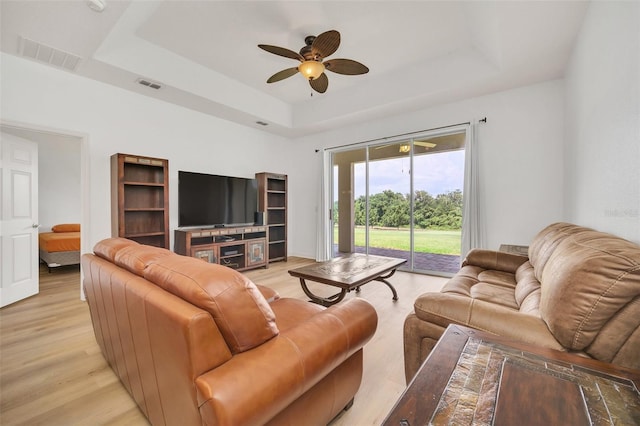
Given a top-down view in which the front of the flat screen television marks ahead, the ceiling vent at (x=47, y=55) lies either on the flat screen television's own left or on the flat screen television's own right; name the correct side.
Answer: on the flat screen television's own right

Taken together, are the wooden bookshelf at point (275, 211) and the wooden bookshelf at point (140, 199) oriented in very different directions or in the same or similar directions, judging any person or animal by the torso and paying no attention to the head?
same or similar directions

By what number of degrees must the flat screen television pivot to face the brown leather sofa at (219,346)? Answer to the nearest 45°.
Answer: approximately 45° to its right

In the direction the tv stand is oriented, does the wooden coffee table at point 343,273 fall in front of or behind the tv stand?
in front

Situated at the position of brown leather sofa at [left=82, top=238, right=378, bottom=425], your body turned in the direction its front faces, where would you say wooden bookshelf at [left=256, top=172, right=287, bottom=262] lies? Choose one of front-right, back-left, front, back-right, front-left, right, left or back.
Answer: front-left

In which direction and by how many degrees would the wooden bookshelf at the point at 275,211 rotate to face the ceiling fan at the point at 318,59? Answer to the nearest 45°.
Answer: approximately 45° to its right

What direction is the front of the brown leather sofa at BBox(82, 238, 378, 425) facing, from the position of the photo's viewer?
facing away from the viewer and to the right of the viewer

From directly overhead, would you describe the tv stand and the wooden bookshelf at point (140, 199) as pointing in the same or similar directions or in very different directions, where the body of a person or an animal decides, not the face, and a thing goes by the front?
same or similar directions

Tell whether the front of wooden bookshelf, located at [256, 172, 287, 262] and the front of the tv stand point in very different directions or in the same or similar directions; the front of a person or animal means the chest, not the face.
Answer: same or similar directions

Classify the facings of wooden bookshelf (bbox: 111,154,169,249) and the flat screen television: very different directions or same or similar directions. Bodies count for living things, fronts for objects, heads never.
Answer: same or similar directions

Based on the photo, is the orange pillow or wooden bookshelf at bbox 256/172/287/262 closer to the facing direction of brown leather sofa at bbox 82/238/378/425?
the wooden bookshelf

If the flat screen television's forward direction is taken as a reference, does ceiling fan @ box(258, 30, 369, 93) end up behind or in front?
in front

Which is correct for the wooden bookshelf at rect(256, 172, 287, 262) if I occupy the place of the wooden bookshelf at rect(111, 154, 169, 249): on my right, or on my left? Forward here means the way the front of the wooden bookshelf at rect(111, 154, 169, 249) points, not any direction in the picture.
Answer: on my left

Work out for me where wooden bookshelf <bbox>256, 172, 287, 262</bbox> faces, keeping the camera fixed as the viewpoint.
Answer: facing the viewer and to the right of the viewer

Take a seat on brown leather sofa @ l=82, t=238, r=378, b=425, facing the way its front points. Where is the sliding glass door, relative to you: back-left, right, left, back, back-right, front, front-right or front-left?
front

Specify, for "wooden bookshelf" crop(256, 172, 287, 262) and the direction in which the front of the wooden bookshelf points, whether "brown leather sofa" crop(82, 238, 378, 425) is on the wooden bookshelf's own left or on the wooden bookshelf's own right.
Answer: on the wooden bookshelf's own right
